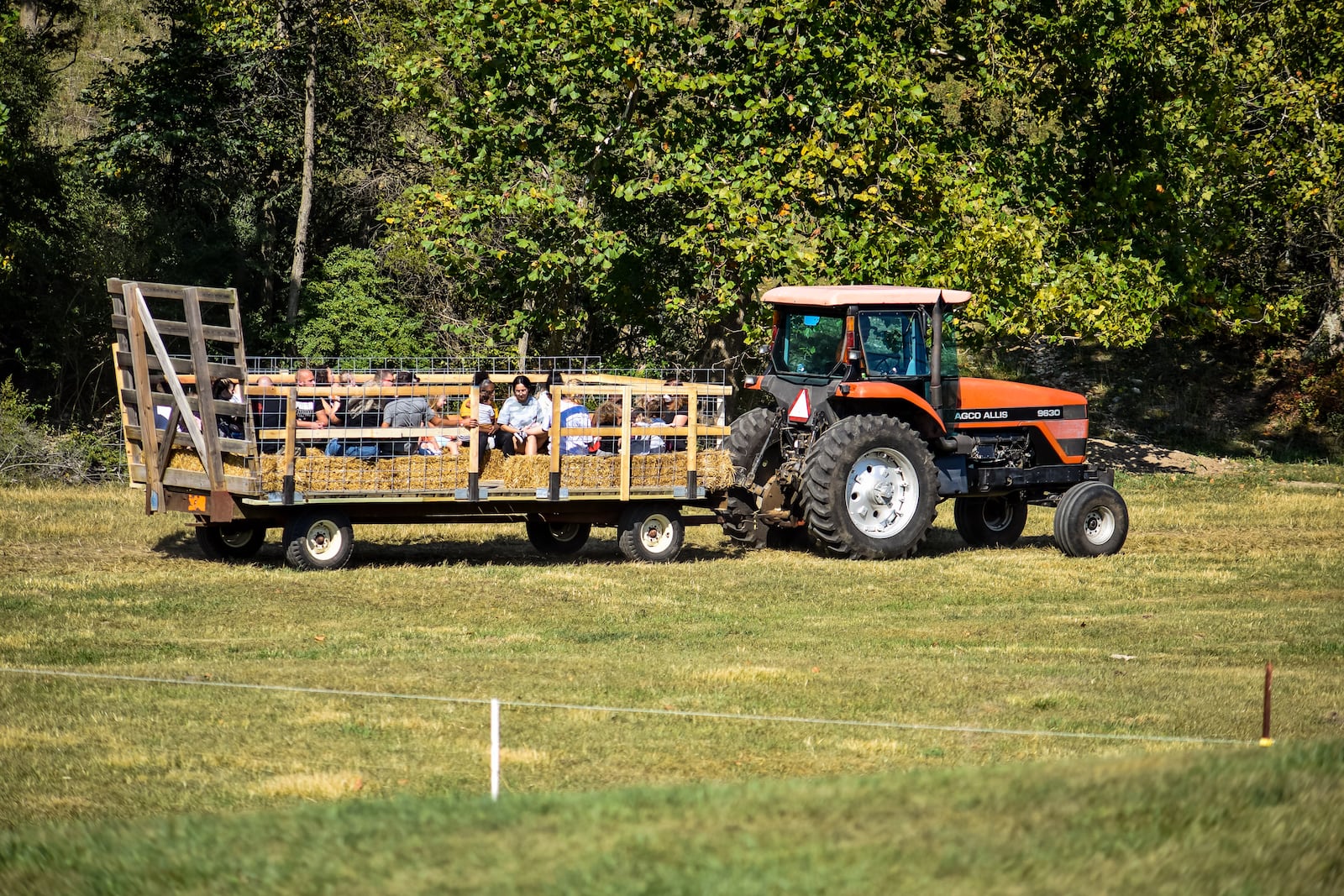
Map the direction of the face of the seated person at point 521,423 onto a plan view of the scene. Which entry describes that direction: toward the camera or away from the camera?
toward the camera

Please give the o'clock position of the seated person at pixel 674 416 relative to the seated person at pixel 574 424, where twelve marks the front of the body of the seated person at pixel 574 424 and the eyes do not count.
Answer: the seated person at pixel 674 416 is roughly at 2 o'clock from the seated person at pixel 574 424.

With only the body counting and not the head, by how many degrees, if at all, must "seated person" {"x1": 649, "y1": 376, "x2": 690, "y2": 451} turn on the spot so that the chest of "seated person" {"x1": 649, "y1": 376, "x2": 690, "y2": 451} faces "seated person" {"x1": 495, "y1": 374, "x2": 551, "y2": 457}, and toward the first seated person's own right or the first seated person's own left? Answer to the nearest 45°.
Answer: approximately 45° to the first seated person's own right

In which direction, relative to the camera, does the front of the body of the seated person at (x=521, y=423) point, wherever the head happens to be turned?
toward the camera

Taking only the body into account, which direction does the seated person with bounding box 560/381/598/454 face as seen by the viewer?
away from the camera

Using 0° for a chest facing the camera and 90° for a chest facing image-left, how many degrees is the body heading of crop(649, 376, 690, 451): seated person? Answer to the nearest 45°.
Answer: approximately 45°

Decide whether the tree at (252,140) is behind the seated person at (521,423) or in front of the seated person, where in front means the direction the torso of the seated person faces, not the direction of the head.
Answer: behind

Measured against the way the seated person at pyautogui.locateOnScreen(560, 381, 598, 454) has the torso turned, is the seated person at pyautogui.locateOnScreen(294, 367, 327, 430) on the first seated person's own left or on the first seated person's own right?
on the first seated person's own left

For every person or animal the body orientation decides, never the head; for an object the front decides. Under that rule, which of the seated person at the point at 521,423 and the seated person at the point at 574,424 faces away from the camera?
the seated person at the point at 574,424

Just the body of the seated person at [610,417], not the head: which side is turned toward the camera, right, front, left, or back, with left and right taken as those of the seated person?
back

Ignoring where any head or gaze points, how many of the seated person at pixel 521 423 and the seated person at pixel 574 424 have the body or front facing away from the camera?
1

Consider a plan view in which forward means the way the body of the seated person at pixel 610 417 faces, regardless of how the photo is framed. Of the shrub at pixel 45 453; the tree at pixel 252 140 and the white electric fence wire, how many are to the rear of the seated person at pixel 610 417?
1

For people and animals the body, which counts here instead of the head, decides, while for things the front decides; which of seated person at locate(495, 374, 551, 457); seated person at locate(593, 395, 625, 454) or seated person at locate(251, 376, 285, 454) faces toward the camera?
seated person at locate(495, 374, 551, 457)

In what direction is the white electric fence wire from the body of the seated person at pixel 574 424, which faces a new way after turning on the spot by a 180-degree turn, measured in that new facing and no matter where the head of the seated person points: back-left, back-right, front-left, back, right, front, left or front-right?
front

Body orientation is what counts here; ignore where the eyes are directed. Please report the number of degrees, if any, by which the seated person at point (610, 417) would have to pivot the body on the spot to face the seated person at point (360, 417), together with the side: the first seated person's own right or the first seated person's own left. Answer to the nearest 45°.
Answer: approximately 90° to the first seated person's own left

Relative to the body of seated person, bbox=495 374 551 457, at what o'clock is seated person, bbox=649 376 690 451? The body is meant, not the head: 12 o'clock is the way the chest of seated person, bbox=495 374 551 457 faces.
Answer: seated person, bbox=649 376 690 451 is roughly at 9 o'clock from seated person, bbox=495 374 551 457.
